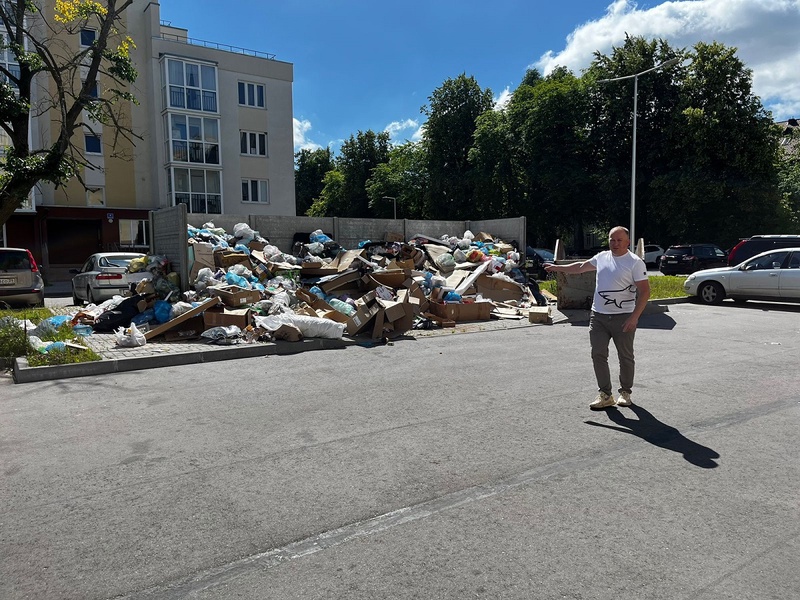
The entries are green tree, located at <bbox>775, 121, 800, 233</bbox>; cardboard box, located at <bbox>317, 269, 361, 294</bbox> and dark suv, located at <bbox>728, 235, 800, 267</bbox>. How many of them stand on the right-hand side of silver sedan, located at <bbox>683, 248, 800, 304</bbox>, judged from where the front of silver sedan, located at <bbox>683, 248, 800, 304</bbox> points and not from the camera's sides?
2

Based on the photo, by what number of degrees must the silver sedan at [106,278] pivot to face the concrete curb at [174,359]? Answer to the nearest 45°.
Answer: approximately 135° to its left

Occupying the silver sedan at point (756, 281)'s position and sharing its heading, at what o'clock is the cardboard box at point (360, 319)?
The cardboard box is roughly at 10 o'clock from the silver sedan.

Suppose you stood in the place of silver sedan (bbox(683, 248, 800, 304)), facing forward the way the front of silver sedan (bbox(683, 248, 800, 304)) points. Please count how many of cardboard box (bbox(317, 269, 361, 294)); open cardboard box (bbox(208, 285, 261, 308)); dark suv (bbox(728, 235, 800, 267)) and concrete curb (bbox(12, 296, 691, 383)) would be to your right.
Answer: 1

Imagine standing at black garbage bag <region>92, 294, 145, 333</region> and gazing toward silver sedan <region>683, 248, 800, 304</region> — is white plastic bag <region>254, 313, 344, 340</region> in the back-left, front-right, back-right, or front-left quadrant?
front-right

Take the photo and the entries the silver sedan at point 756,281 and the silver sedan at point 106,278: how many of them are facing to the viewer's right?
0

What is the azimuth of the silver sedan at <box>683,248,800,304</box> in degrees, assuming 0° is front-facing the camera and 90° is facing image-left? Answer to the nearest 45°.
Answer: approximately 90°

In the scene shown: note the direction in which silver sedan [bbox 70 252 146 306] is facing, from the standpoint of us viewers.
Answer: facing away from the viewer and to the left of the viewer

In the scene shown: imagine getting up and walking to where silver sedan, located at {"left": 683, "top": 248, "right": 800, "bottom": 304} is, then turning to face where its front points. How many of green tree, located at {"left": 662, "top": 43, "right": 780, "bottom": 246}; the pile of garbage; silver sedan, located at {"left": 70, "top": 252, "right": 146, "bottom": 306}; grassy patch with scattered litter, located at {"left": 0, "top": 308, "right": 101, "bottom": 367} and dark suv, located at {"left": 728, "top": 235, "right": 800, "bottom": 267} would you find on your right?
2

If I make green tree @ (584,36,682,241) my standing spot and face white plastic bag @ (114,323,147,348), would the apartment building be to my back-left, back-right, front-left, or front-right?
front-right
